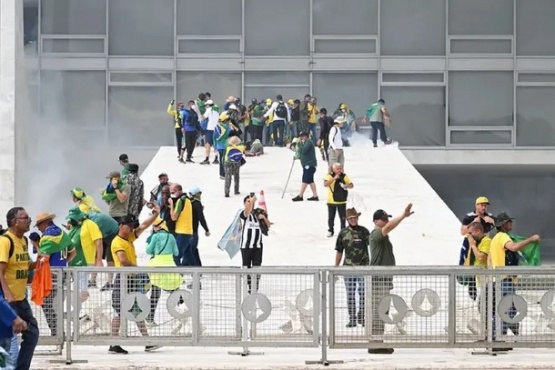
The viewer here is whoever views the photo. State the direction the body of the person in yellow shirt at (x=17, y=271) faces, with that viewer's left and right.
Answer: facing the viewer and to the right of the viewer

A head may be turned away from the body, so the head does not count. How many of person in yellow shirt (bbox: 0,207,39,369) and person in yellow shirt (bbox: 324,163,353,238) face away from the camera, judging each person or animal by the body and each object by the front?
0

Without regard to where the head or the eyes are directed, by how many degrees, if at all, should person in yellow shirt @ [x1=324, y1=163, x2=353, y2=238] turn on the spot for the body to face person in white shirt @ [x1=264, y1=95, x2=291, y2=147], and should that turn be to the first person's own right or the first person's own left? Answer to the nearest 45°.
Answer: approximately 180°

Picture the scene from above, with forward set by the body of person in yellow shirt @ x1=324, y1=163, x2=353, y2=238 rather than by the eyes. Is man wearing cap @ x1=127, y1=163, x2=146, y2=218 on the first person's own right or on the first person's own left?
on the first person's own right

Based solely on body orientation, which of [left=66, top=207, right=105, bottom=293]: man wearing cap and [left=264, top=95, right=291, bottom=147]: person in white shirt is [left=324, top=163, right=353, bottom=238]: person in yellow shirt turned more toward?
the man wearing cap

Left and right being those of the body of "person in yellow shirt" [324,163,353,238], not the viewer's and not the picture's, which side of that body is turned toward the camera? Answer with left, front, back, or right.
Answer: front

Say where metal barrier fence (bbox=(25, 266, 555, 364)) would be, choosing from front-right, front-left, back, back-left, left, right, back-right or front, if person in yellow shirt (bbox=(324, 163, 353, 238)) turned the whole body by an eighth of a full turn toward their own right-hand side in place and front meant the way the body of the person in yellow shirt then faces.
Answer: front-left

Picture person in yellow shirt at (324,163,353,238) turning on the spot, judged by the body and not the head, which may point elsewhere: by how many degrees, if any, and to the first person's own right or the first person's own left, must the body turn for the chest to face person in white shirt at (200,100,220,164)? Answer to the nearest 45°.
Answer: approximately 135° to the first person's own right

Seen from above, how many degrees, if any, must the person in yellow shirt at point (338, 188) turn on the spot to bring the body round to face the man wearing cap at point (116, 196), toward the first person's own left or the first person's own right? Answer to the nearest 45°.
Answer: approximately 90° to the first person's own right

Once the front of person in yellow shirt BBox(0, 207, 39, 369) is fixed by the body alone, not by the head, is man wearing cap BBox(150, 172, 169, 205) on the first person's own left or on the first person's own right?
on the first person's own left

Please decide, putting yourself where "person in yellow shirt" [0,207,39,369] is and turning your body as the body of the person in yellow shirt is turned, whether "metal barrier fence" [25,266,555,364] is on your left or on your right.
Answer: on your left

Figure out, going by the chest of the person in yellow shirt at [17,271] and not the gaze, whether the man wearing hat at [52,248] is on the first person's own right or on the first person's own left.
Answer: on the first person's own left

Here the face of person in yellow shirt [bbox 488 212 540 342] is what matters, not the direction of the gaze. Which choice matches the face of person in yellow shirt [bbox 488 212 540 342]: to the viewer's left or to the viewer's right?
to the viewer's right

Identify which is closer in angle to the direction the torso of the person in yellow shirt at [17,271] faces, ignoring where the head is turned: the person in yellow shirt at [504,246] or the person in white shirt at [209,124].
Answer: the person in yellow shirt

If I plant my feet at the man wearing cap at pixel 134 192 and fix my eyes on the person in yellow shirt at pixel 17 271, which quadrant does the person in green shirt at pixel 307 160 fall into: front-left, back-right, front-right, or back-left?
back-left
